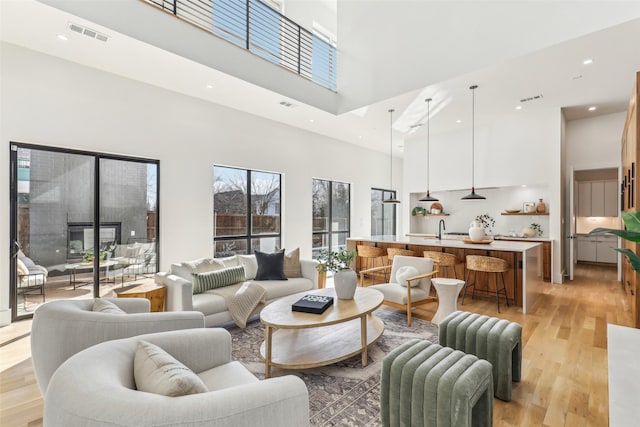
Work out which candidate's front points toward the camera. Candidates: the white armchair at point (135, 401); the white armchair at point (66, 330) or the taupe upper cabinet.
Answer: the taupe upper cabinet

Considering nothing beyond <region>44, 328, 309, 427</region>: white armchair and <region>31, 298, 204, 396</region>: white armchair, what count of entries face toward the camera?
0

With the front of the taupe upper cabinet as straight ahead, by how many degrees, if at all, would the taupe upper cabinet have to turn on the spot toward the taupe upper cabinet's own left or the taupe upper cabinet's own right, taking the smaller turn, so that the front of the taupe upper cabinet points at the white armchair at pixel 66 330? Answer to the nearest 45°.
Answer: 0° — it already faces it

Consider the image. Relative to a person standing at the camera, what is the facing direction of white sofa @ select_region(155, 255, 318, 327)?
facing the viewer and to the right of the viewer

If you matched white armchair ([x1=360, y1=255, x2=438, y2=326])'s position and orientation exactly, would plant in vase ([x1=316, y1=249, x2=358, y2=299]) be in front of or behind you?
in front

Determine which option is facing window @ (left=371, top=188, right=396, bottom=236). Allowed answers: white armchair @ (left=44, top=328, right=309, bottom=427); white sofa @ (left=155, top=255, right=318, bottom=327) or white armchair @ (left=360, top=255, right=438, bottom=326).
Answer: white armchair @ (left=44, top=328, right=309, bottom=427)

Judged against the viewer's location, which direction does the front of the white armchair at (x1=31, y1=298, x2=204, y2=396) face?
facing away from the viewer and to the right of the viewer

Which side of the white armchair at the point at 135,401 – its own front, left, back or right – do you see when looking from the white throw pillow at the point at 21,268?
left

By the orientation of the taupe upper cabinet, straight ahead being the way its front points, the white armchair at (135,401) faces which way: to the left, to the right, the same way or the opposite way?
the opposite way

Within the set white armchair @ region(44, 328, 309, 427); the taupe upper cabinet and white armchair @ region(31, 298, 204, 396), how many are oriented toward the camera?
1

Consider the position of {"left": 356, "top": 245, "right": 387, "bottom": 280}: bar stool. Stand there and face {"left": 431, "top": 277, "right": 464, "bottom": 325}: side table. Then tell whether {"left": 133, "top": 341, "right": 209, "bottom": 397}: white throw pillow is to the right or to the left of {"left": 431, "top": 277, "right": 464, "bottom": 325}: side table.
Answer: right

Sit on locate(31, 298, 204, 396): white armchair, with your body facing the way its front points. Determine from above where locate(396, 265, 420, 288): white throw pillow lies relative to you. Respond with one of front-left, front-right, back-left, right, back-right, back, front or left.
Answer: front-right

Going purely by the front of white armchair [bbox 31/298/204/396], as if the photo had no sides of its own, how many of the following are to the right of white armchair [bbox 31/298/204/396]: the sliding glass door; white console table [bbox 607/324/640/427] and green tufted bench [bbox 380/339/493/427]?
2

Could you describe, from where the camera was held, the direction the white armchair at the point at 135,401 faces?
facing away from the viewer and to the right of the viewer

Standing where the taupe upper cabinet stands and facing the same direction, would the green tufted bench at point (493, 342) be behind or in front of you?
in front
